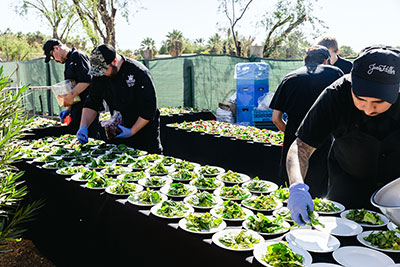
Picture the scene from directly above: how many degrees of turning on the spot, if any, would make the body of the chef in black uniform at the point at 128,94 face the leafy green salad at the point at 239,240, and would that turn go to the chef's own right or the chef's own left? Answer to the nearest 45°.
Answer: approximately 45° to the chef's own left

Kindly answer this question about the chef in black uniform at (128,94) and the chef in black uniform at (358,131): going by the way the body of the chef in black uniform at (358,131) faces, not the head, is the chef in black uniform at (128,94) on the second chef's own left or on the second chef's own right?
on the second chef's own right

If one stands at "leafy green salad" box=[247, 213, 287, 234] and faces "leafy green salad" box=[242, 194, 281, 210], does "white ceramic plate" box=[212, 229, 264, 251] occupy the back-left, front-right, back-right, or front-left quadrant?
back-left

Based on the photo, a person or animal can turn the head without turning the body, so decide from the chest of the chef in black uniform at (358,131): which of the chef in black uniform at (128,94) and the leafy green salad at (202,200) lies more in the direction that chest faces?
the leafy green salad

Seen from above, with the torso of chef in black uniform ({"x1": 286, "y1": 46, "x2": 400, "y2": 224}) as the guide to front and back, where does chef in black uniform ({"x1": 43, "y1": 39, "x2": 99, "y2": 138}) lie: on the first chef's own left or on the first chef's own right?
on the first chef's own right
